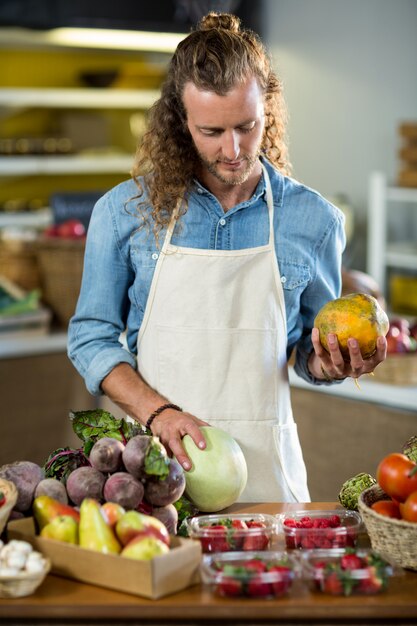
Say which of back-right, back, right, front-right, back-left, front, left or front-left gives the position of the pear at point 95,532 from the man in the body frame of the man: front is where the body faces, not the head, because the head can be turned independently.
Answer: front

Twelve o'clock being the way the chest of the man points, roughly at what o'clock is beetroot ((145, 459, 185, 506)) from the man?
The beetroot is roughly at 12 o'clock from the man.

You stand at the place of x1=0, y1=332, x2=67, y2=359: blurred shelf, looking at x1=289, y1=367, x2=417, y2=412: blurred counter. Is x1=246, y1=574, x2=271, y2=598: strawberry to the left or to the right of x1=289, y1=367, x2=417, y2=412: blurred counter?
right

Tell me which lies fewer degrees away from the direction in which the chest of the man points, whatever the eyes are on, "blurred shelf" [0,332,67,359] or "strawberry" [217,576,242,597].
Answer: the strawberry

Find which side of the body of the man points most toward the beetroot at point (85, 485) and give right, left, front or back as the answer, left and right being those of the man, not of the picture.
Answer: front

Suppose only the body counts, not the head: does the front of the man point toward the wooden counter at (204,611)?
yes

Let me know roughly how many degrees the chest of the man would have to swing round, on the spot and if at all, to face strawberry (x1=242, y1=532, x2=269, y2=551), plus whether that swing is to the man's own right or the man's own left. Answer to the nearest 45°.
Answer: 0° — they already face it

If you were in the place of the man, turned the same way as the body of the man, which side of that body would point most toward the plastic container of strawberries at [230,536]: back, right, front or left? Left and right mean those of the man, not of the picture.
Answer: front

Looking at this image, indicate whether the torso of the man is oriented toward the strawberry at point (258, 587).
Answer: yes

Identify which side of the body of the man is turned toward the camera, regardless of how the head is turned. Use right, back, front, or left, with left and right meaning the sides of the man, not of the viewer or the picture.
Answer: front

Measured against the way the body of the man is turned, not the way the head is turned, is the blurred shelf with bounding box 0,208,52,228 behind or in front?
behind

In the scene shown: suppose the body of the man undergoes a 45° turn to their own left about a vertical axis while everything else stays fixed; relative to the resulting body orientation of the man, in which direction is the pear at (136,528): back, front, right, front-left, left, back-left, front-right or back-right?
front-right
